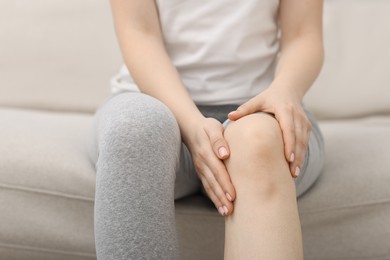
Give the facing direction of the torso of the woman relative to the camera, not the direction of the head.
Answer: toward the camera
